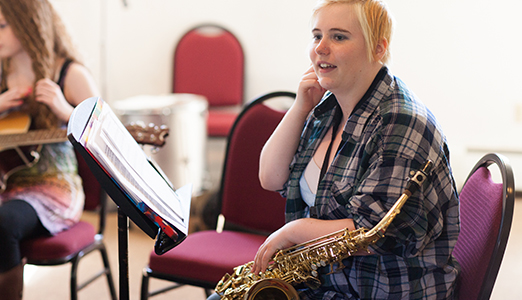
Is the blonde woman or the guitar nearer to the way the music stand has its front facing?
the blonde woman

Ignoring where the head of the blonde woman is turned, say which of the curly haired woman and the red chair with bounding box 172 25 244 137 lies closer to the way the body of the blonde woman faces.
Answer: the curly haired woman

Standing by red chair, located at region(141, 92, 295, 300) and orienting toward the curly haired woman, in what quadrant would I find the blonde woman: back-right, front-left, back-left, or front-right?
back-left

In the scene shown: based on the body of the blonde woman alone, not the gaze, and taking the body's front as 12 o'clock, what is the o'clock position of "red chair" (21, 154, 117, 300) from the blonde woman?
The red chair is roughly at 2 o'clock from the blonde woman.

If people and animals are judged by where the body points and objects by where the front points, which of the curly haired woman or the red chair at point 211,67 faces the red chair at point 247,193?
the red chair at point 211,67

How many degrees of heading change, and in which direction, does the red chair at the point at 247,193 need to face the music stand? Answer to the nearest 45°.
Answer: approximately 45° to its left

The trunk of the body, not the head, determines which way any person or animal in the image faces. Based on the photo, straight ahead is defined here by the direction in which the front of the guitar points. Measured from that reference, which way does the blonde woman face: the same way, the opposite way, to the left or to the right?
to the right

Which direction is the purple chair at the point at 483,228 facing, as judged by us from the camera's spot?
facing the viewer and to the left of the viewer

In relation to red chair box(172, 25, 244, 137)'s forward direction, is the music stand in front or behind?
in front

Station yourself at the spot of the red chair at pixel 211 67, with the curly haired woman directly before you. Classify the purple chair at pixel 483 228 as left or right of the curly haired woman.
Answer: left

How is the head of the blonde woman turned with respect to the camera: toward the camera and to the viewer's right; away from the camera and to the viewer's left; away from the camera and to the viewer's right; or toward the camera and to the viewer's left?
toward the camera and to the viewer's left
